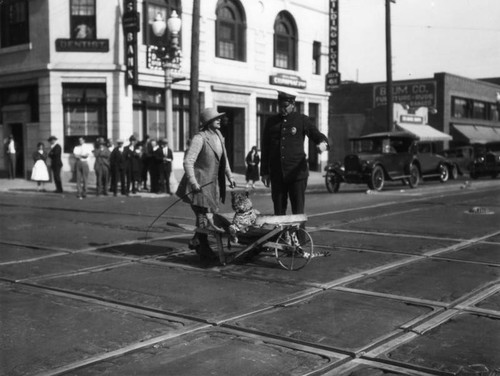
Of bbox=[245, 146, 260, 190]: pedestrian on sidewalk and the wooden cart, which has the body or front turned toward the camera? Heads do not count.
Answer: the pedestrian on sidewalk

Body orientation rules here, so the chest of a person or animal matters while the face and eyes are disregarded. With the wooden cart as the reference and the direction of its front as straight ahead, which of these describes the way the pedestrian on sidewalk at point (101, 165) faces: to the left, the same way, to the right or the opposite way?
to the right

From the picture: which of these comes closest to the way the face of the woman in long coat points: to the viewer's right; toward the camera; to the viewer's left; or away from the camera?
to the viewer's right

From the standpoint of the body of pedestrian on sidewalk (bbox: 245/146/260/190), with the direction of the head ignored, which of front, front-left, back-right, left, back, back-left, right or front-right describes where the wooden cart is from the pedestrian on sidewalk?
front

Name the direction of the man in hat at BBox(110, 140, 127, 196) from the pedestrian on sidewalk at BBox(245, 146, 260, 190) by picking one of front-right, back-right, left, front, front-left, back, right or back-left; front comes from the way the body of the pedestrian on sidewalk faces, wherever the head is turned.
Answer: front-right

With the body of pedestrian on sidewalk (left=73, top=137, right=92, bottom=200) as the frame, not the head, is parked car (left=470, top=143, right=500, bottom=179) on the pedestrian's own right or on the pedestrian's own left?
on the pedestrian's own left

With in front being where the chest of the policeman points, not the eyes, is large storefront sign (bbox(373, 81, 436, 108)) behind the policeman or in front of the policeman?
behind

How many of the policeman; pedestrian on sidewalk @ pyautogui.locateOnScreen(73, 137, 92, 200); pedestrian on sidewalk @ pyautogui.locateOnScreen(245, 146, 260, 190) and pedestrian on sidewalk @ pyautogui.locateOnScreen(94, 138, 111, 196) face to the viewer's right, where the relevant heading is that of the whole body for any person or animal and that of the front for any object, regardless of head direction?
0

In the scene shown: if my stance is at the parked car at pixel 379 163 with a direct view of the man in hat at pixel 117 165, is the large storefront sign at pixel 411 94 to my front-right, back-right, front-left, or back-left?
back-right

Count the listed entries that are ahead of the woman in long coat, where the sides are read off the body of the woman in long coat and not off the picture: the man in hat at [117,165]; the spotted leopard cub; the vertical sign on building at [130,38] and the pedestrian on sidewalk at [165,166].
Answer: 1

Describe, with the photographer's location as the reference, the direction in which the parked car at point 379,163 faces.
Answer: facing the viewer and to the left of the viewer

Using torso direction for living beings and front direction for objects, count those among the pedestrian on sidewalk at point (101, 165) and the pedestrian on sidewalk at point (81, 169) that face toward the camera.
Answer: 2

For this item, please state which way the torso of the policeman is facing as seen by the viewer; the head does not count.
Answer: toward the camera

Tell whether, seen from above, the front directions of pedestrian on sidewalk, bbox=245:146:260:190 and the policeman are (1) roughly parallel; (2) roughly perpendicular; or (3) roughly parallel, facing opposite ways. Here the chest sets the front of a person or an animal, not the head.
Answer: roughly parallel

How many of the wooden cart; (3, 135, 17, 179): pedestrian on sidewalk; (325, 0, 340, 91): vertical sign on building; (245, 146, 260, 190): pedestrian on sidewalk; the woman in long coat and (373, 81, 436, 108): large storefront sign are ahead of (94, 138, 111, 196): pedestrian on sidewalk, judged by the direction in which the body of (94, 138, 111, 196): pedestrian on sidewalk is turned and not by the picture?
2
